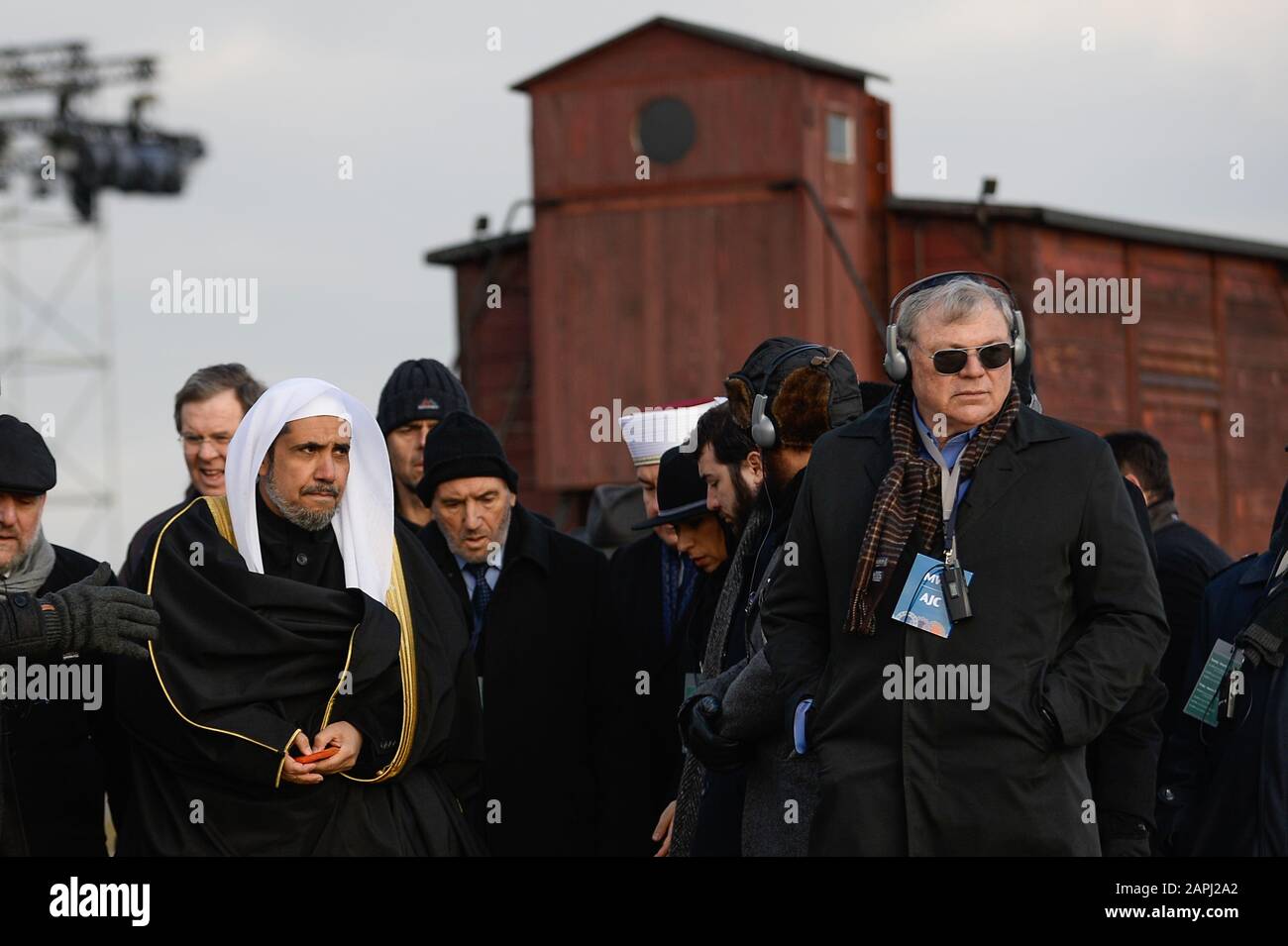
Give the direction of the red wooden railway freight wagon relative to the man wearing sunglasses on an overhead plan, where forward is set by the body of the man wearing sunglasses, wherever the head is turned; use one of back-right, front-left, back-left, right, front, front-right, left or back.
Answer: back

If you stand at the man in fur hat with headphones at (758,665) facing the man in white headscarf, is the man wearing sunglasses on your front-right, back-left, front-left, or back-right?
back-left

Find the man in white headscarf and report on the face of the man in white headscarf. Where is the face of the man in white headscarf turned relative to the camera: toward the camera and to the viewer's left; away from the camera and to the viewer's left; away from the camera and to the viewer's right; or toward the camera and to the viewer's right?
toward the camera and to the viewer's right

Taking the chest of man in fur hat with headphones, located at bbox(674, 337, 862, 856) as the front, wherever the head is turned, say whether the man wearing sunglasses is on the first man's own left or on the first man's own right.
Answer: on the first man's own left

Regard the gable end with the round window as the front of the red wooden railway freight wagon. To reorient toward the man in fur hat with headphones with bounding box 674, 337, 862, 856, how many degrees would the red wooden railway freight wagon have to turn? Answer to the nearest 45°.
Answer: approximately 45° to its left

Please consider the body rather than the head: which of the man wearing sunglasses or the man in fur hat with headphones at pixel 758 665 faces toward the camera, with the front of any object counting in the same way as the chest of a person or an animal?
the man wearing sunglasses

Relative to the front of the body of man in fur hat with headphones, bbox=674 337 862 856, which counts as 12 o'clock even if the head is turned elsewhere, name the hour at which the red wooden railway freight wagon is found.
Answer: The red wooden railway freight wagon is roughly at 3 o'clock from the man in fur hat with headphones.

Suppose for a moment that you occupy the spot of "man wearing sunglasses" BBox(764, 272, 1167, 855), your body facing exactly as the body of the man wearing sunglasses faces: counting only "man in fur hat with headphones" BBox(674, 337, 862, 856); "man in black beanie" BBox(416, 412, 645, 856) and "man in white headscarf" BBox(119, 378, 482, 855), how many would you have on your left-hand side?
0

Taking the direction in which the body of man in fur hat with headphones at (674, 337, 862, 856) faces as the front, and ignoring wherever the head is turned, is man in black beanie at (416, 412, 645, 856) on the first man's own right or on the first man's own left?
on the first man's own right

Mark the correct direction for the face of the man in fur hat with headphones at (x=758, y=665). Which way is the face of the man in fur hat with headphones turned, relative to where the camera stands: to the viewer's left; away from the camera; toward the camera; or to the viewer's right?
to the viewer's left

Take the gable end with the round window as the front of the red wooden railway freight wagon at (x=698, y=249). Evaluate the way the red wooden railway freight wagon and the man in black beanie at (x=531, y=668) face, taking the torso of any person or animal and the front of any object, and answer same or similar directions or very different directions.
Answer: same or similar directions

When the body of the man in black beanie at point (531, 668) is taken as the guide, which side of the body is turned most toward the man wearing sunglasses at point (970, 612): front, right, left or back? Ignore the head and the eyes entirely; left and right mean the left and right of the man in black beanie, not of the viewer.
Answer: left

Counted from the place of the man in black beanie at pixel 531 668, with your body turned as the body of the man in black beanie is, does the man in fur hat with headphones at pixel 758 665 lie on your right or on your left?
on your left

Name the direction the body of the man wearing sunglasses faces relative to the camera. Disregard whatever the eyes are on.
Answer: toward the camera

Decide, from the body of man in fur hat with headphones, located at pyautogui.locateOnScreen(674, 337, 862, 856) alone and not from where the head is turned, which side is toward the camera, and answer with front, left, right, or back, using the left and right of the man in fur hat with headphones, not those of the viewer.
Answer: left

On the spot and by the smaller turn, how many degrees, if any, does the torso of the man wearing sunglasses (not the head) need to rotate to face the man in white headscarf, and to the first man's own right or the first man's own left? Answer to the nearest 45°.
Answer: approximately 135° to the first man's own right

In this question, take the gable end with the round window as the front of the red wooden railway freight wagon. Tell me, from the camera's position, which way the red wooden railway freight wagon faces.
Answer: facing the viewer and to the left of the viewer

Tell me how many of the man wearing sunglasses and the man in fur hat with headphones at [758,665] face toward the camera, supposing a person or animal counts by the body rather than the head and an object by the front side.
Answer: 1

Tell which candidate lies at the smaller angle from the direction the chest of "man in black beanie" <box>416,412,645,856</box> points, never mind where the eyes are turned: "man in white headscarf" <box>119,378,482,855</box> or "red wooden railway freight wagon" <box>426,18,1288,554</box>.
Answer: the man in white headscarf
